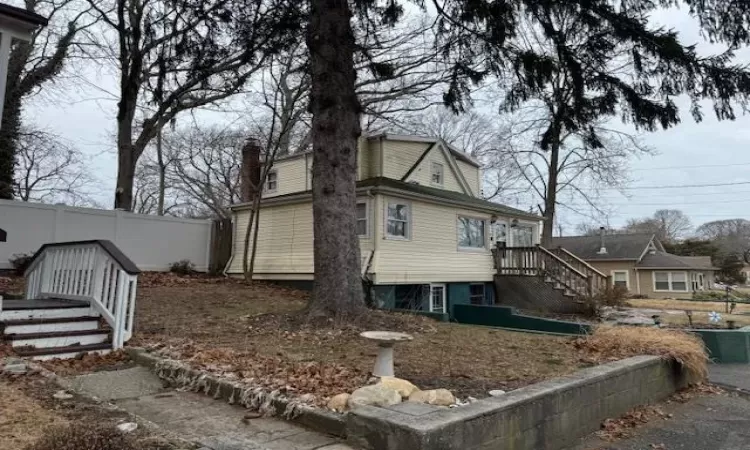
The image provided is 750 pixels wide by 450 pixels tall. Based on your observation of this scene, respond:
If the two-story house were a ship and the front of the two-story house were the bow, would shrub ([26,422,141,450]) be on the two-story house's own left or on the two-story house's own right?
on the two-story house's own right

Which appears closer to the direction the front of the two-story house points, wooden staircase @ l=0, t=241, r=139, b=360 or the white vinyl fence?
the wooden staircase

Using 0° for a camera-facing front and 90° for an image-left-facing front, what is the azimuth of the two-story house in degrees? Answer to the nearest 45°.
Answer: approximately 315°

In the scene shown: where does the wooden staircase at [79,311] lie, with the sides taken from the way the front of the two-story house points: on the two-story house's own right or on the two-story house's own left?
on the two-story house's own right

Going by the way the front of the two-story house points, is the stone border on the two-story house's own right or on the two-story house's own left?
on the two-story house's own right

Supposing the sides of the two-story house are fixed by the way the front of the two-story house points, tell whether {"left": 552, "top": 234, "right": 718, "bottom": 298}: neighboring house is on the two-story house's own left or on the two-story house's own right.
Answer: on the two-story house's own left

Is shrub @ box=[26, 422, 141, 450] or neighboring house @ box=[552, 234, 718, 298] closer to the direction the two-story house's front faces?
the shrub

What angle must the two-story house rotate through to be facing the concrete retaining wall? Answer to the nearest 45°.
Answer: approximately 45° to its right
